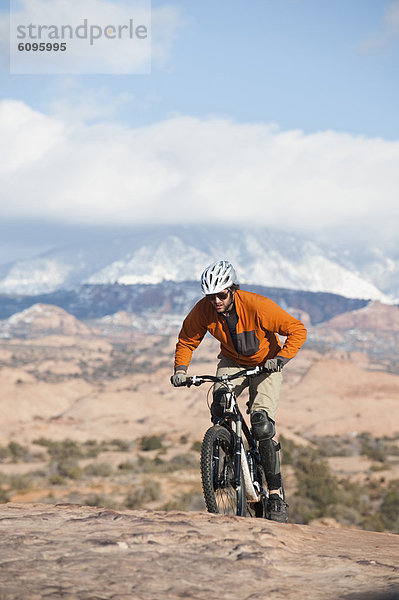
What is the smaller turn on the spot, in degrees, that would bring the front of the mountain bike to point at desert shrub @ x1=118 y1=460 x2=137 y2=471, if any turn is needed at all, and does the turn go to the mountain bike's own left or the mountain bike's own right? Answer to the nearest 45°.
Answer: approximately 135° to the mountain bike's own right

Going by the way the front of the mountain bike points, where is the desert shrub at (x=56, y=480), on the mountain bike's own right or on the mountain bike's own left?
on the mountain bike's own right

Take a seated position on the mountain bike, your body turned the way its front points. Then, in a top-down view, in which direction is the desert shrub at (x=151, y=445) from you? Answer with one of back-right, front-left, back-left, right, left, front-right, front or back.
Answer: back-right

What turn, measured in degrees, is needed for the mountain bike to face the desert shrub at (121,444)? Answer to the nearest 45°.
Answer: approximately 135° to its right

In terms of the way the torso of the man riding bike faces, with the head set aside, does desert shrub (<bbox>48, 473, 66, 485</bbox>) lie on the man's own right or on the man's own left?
on the man's own right

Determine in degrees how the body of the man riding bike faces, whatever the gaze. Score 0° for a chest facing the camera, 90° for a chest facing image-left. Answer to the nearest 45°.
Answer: approximately 45°

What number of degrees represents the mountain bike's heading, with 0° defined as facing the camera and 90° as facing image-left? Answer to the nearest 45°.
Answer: approximately 45°

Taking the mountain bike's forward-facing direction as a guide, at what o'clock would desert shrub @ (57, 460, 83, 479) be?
The desert shrub is roughly at 4 o'clock from the mountain bike.
